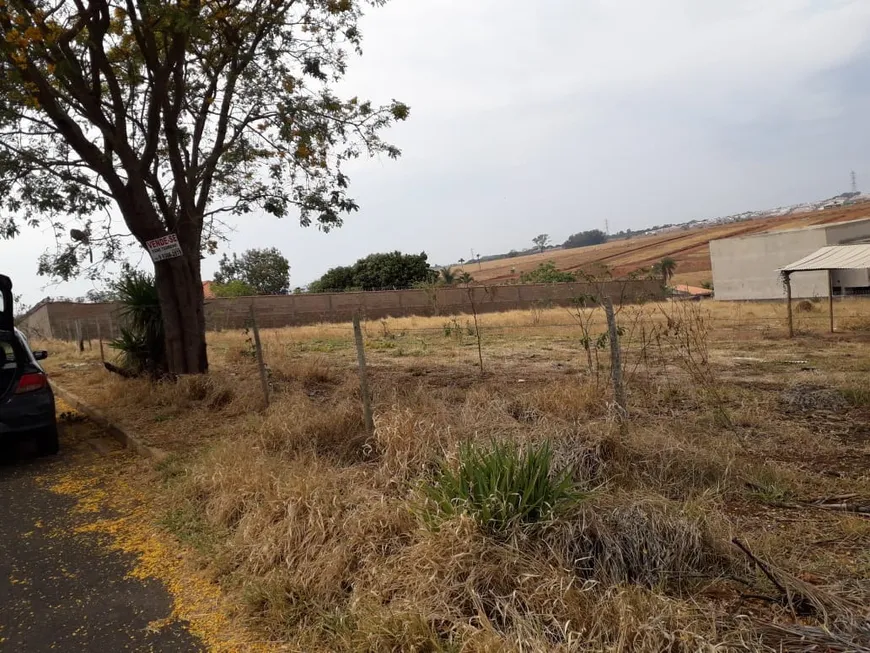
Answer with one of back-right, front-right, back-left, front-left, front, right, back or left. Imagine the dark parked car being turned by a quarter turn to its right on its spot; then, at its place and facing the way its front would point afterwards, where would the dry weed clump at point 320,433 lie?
front-right

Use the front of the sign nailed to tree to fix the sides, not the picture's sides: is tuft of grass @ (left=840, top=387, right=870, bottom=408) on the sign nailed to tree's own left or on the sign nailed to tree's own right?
on the sign nailed to tree's own left

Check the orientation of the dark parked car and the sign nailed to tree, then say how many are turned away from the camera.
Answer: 1

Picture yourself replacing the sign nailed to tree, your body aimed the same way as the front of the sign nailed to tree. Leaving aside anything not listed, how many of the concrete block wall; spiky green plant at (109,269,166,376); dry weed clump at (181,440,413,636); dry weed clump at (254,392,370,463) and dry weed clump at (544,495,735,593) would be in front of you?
3

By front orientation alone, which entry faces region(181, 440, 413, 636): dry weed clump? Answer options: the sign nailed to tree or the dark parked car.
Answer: the sign nailed to tree

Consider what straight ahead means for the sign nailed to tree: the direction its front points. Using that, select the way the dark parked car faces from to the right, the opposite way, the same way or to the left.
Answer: the opposite way

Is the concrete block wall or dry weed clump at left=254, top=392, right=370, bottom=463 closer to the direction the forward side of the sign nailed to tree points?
the dry weed clump

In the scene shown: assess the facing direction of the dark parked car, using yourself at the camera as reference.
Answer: facing away from the viewer

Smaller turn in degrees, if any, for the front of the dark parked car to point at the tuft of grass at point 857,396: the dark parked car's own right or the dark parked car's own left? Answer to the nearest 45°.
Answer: approximately 135° to the dark parked car's own right

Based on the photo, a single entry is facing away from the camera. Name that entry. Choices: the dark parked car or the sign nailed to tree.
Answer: the dark parked car

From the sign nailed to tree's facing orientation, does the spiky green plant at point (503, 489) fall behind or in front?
in front

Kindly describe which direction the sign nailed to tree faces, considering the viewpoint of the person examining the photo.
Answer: facing the viewer

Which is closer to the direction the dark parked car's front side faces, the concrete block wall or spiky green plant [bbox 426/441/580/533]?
the concrete block wall

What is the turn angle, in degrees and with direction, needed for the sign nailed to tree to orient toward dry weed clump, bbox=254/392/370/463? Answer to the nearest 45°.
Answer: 0° — it already faces it

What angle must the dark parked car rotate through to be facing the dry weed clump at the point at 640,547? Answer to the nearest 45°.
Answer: approximately 135° to its right
